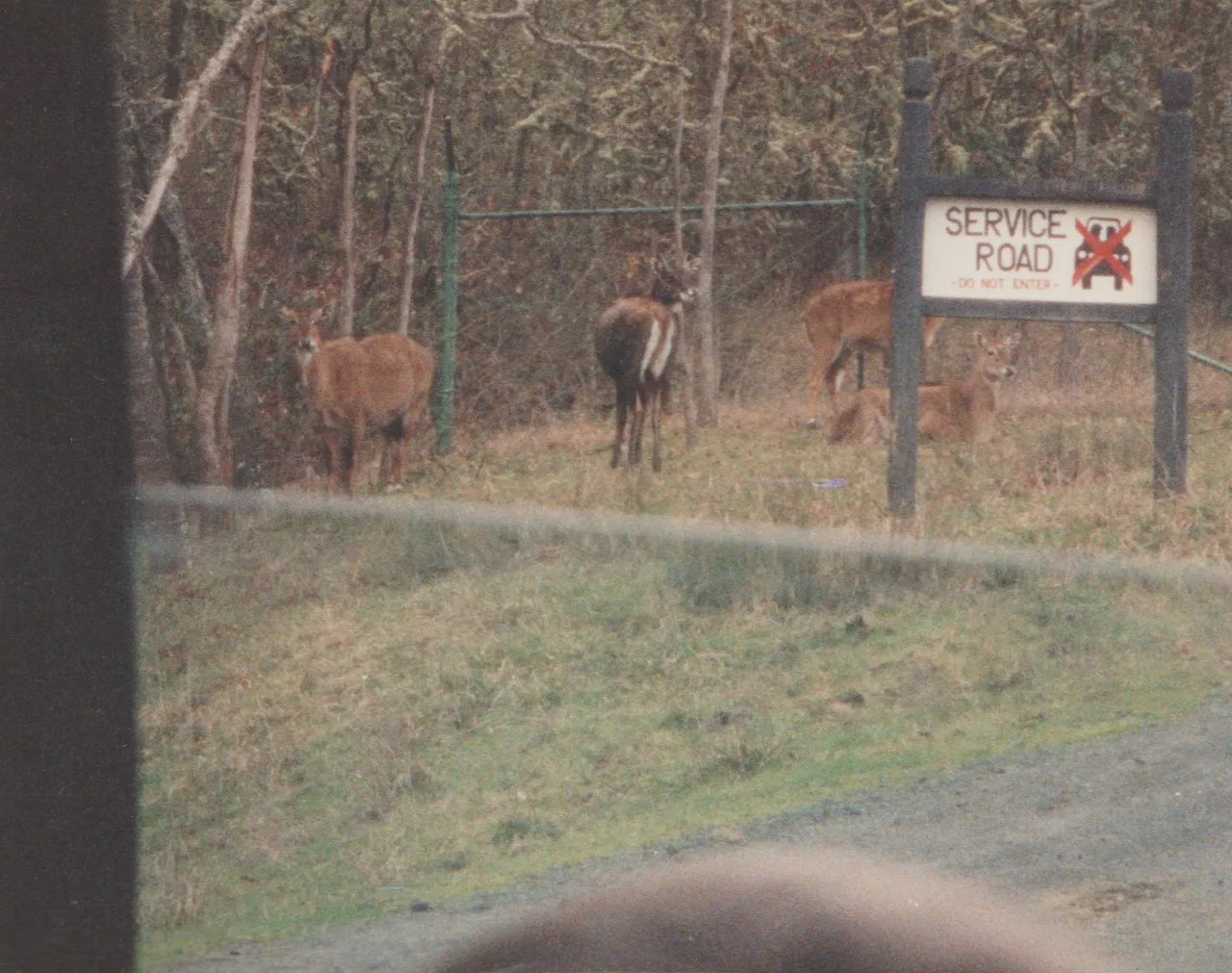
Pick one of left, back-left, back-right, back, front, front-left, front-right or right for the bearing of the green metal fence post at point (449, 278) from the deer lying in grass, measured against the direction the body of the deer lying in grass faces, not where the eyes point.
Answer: back

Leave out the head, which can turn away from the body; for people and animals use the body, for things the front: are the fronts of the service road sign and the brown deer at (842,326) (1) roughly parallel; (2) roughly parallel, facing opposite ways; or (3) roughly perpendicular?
roughly perpendicular

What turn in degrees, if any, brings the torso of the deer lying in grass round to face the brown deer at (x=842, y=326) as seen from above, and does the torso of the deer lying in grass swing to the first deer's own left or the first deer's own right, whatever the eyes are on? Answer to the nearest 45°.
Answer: approximately 135° to the first deer's own left

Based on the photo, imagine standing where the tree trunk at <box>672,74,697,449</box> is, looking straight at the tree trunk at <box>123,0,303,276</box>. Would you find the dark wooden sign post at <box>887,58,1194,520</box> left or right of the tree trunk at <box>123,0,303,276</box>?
left

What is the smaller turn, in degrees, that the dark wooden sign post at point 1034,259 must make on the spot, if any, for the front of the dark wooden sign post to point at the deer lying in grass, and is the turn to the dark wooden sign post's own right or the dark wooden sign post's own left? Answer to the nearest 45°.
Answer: approximately 180°

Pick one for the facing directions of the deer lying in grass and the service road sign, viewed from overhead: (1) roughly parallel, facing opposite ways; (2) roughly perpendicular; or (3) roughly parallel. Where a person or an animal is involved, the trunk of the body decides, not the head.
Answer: roughly perpendicular

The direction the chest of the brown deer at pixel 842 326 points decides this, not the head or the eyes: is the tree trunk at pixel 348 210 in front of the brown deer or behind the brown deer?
behind

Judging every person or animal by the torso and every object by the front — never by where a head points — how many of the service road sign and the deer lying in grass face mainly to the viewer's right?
1

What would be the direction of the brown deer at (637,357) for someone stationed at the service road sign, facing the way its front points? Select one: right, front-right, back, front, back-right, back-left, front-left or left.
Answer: back-right

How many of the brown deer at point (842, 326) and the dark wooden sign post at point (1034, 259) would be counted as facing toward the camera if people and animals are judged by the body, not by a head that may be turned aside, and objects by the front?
1

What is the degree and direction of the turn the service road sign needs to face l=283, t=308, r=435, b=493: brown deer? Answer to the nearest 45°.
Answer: approximately 135° to its right

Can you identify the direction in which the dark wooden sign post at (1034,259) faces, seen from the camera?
facing the viewer

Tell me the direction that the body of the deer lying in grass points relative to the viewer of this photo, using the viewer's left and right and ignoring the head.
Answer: facing to the right of the viewer

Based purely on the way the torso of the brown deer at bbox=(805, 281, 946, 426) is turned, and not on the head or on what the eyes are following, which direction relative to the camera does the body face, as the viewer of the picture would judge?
to the viewer's right

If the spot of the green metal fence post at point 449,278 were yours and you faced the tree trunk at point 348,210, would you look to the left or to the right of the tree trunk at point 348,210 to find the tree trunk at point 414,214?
right

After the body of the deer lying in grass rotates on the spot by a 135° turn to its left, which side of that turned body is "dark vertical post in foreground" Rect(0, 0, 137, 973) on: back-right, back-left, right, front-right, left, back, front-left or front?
left

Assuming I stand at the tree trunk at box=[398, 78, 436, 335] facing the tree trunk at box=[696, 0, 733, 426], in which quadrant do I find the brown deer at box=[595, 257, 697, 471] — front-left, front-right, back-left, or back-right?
front-right

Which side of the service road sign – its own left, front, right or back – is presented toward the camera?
front
